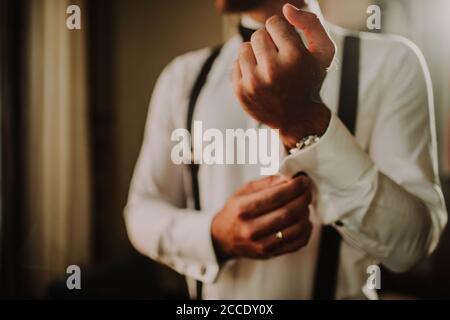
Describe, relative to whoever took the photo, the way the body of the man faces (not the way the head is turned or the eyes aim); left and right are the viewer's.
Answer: facing the viewer and to the left of the viewer
